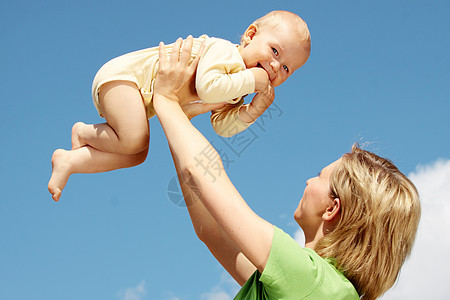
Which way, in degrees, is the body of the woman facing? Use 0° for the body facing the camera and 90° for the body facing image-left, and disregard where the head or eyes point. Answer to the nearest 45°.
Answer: approximately 135°
